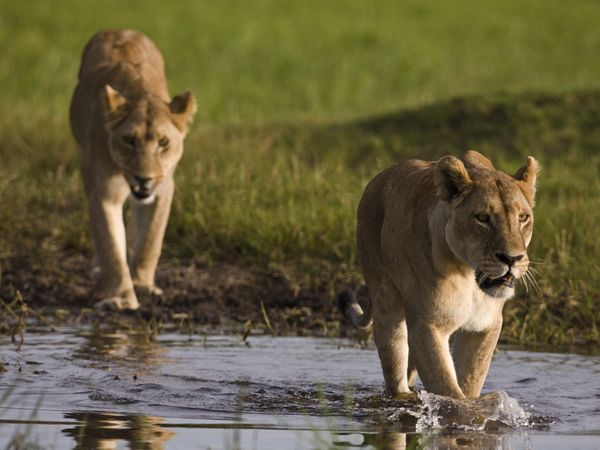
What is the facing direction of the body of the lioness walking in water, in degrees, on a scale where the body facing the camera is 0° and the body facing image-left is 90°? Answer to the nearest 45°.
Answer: approximately 315°

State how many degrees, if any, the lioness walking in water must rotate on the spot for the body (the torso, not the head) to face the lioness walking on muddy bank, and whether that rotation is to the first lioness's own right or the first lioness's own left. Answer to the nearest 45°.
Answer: approximately 180°

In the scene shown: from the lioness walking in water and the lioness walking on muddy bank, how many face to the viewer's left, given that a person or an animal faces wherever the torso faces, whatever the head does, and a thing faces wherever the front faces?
0

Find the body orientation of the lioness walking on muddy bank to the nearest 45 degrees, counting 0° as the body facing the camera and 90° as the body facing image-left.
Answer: approximately 0°

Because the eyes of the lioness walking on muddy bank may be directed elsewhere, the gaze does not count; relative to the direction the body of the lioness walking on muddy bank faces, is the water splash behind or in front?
in front
